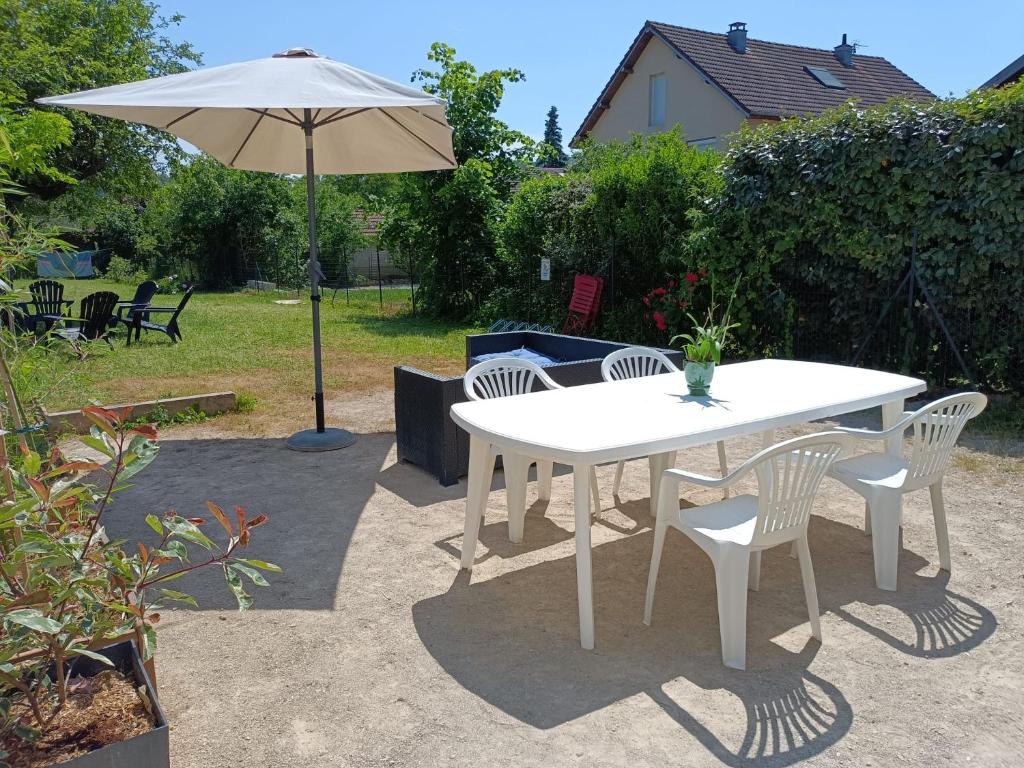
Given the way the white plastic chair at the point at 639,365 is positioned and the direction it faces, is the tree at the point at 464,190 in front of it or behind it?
behind

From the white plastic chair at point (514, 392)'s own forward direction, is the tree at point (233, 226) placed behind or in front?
behind

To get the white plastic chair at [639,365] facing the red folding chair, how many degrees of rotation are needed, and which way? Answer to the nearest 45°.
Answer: approximately 135° to its left

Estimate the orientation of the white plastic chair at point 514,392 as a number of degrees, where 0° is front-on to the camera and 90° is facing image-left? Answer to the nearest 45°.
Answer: approximately 315°

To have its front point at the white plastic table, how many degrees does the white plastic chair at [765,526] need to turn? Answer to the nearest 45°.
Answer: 0° — it already faces it

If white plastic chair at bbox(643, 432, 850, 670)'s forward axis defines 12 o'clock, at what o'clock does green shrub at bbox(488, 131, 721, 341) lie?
The green shrub is roughly at 1 o'clock from the white plastic chair.

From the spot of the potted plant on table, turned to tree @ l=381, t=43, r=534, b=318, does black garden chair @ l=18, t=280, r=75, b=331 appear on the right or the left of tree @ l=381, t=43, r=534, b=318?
left

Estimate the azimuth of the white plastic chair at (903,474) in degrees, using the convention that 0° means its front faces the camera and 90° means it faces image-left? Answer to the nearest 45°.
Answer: approximately 135°

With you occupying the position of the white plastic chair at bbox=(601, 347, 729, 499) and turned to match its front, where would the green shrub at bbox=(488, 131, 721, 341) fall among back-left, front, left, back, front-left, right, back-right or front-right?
back-left

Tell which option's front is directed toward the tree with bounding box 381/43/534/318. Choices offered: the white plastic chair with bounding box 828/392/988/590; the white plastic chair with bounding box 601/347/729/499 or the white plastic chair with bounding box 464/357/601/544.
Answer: the white plastic chair with bounding box 828/392/988/590

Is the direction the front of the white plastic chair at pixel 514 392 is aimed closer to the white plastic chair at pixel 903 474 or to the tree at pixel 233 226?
the white plastic chair
